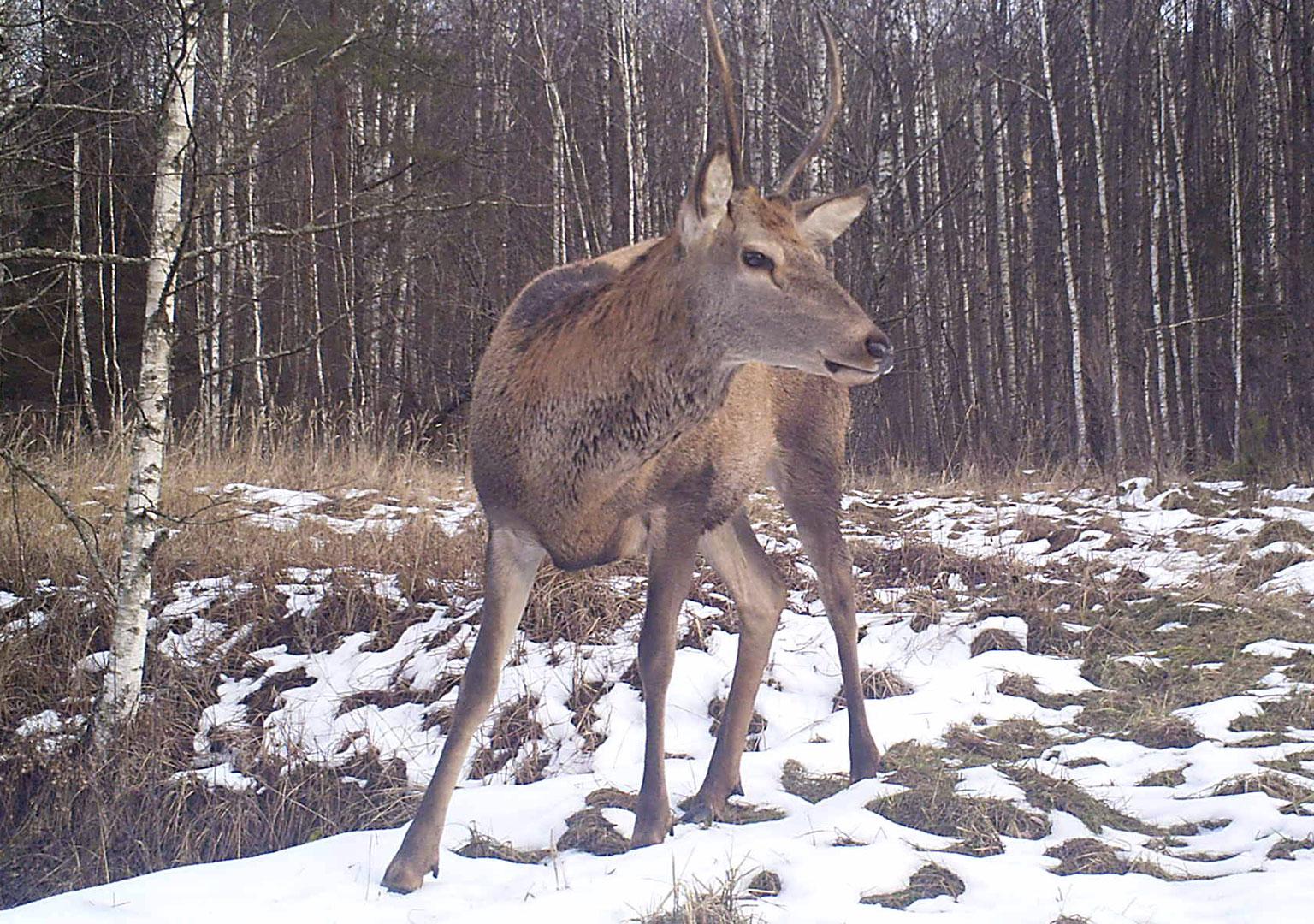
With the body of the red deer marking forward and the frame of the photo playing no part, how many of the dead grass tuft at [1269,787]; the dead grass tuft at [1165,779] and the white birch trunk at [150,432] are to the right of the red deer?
1

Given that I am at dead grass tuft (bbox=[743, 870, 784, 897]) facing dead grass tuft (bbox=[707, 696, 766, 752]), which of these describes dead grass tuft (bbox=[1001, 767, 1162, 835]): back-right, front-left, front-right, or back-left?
front-right

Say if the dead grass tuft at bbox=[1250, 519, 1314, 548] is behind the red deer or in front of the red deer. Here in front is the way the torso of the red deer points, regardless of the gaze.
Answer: behind

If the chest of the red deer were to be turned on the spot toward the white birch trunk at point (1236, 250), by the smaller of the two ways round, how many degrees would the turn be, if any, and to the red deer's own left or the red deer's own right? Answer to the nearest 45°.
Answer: approximately 180°

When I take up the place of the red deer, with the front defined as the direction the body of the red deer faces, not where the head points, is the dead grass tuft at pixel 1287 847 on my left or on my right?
on my left

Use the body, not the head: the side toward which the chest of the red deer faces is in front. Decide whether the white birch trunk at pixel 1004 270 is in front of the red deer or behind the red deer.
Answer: behind
